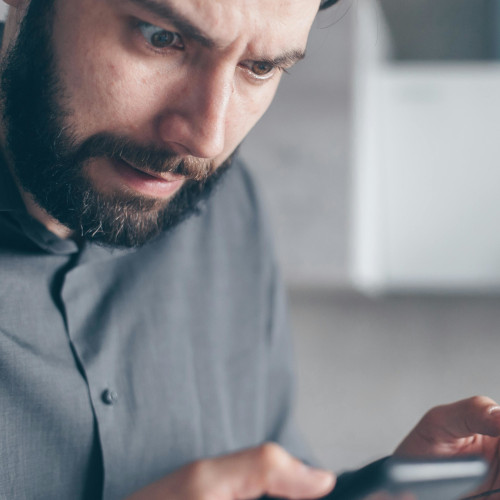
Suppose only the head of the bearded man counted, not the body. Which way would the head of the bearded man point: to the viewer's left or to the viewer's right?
to the viewer's right

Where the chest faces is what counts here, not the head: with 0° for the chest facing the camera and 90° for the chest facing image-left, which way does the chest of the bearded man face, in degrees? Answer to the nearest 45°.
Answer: approximately 315°
